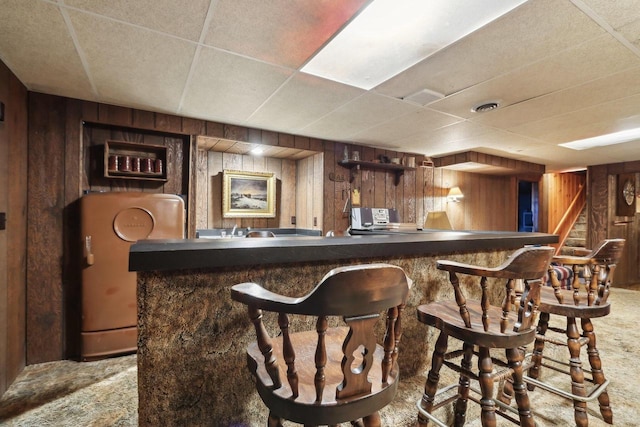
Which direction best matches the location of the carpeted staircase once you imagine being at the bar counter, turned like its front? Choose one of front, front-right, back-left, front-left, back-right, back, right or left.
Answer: left

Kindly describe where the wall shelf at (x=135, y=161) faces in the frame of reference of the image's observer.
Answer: facing the viewer

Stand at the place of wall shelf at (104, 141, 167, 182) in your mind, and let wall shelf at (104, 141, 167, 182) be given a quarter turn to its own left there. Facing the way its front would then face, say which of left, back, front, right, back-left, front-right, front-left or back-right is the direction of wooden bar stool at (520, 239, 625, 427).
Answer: front-right

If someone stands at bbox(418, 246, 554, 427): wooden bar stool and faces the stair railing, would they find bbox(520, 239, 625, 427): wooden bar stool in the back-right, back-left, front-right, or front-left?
front-right

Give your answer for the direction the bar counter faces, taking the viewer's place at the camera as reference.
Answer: facing the viewer and to the right of the viewer

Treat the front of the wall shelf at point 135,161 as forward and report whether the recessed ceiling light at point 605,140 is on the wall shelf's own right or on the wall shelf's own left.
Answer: on the wall shelf's own left

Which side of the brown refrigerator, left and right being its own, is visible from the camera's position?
front

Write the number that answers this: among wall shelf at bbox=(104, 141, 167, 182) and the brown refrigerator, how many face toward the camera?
2

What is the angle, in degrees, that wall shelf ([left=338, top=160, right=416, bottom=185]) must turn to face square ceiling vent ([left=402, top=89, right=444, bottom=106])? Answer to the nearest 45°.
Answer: approximately 45° to its right

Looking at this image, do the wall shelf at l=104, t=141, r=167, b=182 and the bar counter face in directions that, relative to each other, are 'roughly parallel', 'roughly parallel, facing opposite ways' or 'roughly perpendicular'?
roughly parallel

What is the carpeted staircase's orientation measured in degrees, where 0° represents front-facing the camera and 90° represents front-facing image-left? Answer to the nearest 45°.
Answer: approximately 45°

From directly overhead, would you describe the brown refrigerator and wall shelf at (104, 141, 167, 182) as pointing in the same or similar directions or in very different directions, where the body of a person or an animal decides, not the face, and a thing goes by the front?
same or similar directions
